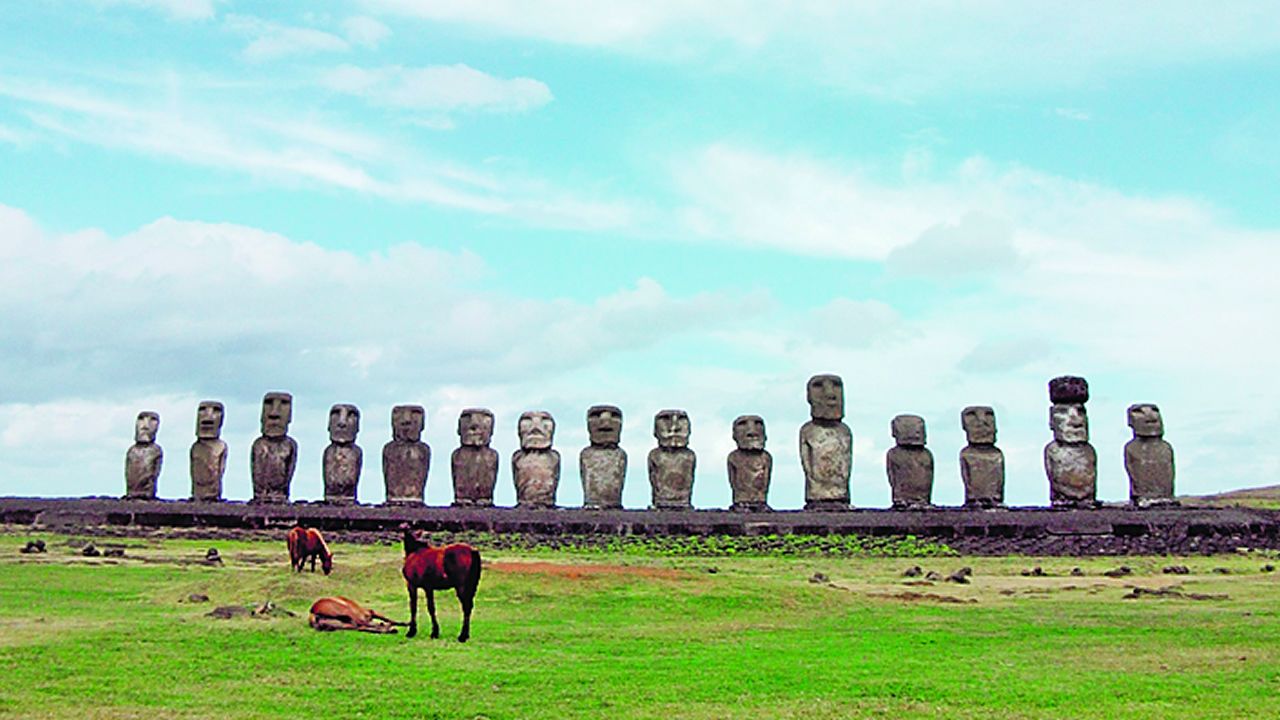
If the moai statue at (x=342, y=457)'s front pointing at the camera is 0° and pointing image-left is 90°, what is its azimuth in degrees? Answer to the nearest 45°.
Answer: approximately 0°

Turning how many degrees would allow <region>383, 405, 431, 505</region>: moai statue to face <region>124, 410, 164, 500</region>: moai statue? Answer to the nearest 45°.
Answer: approximately 90° to its right

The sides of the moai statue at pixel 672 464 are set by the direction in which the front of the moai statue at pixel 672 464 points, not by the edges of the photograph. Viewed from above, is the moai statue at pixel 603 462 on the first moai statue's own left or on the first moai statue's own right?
on the first moai statue's own right

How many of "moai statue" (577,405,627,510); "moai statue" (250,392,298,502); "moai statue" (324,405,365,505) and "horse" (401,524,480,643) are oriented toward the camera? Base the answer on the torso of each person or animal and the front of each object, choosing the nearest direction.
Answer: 3

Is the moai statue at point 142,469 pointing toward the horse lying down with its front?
yes

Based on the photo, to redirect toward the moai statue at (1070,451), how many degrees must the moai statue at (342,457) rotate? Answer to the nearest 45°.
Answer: approximately 90° to its left

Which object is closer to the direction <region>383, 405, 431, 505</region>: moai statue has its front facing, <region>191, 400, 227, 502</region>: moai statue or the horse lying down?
the horse lying down

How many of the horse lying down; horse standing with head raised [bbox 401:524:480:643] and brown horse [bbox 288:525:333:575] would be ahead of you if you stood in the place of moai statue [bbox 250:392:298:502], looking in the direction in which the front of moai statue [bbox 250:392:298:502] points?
3

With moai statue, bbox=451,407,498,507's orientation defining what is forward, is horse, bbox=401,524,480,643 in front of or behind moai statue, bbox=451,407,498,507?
in front

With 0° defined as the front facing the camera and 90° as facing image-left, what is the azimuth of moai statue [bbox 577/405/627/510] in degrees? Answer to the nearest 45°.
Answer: approximately 0°
